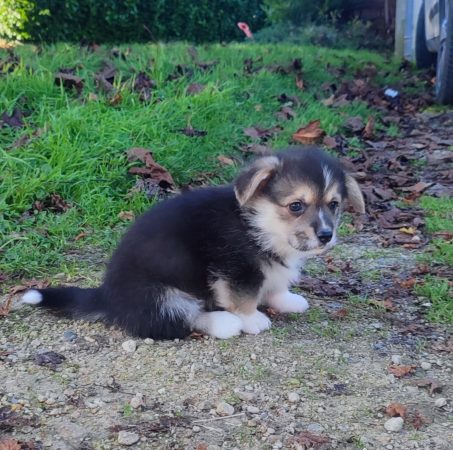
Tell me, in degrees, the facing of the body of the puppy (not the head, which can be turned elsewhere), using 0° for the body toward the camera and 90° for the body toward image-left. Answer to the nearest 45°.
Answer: approximately 270°

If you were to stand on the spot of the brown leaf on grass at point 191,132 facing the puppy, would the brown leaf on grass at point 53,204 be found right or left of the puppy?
right

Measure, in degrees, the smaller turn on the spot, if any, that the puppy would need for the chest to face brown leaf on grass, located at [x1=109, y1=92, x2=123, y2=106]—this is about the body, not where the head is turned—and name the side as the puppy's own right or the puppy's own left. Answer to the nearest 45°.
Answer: approximately 90° to the puppy's own left

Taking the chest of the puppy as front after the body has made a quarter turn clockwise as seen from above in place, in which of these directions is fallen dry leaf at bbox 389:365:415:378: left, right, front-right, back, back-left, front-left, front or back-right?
front-left

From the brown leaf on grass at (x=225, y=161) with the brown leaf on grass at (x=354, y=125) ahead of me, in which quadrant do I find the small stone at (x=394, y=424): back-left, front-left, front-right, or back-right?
back-right

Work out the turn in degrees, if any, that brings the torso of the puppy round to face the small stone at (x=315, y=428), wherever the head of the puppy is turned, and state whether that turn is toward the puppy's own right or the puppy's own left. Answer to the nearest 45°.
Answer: approximately 90° to the puppy's own right

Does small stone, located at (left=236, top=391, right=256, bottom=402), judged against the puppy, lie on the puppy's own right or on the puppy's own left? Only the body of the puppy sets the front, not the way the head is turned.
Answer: on the puppy's own right
